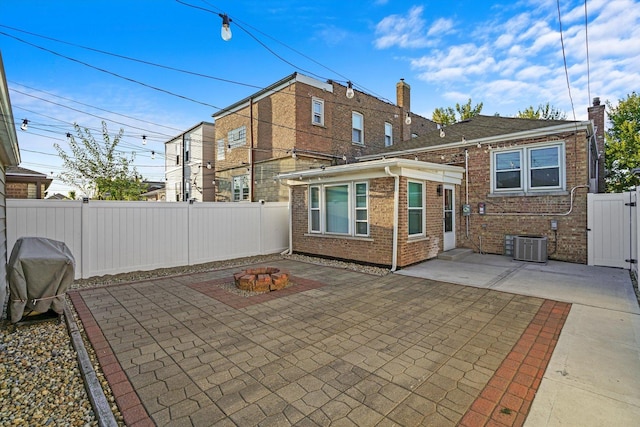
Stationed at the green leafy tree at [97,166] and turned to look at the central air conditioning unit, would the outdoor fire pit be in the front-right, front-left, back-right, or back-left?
front-right

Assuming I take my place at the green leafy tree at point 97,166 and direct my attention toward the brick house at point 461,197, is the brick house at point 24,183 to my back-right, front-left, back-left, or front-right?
back-right

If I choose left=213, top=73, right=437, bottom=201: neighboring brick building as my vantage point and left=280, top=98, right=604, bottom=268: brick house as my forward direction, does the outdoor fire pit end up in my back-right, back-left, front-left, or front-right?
front-right

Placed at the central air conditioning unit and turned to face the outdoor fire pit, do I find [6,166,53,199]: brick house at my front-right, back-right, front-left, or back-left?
front-right
